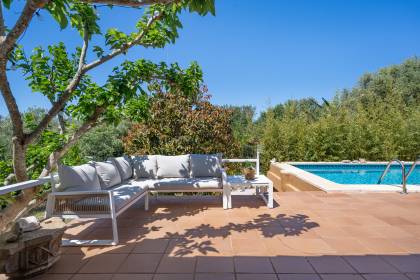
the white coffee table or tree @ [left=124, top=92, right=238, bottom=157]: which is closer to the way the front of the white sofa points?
the white coffee table

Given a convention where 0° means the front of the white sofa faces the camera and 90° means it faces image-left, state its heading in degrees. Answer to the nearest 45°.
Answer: approximately 315°

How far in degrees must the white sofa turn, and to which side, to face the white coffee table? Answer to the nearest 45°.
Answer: approximately 45° to its left
